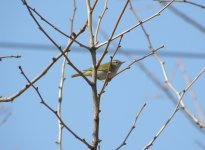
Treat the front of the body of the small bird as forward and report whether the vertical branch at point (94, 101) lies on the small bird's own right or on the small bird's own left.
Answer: on the small bird's own right

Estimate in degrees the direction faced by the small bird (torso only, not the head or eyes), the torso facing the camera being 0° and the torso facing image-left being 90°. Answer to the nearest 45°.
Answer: approximately 270°
